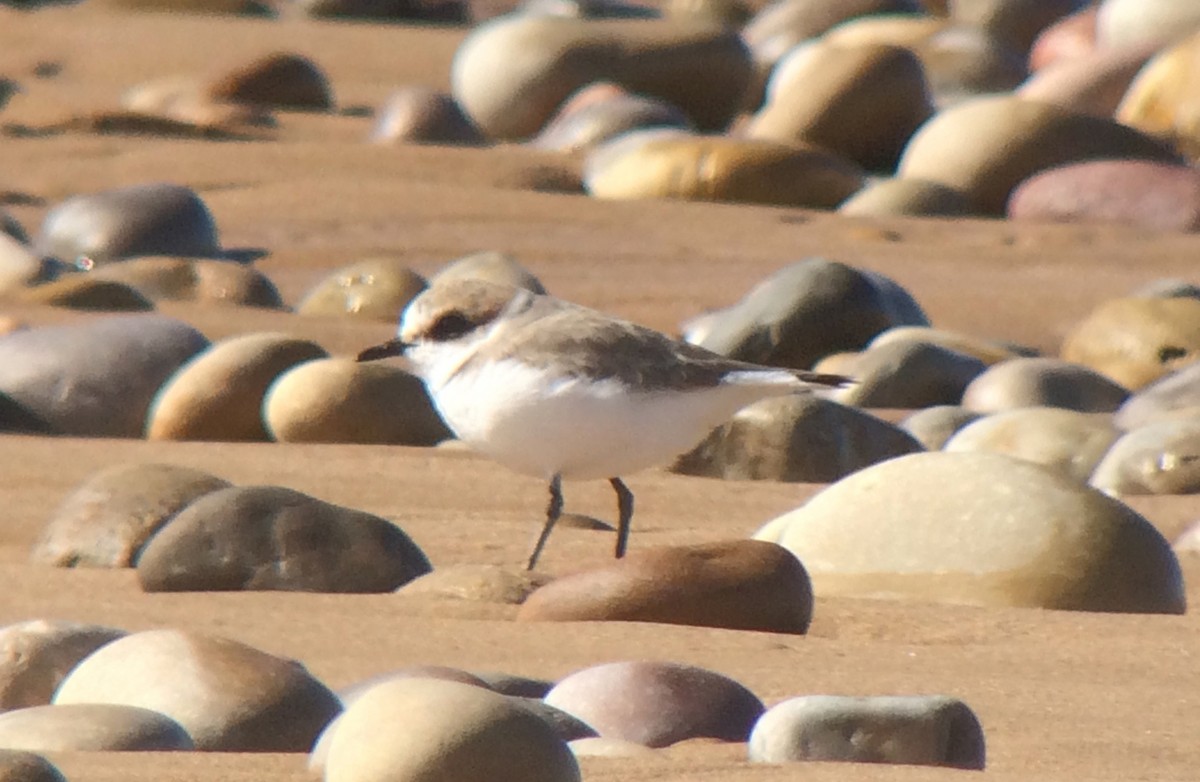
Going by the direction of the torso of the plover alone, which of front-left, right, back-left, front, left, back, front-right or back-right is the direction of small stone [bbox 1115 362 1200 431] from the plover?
back-right

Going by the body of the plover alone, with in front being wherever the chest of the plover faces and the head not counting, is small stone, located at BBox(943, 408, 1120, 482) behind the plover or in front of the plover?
behind

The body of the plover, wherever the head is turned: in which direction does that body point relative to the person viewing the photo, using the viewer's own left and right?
facing to the left of the viewer

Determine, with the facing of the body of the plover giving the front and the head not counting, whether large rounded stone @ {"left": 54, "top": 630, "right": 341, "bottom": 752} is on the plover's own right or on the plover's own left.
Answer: on the plover's own left

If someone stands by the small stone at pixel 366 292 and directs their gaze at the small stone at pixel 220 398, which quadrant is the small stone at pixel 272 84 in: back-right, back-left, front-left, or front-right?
back-right

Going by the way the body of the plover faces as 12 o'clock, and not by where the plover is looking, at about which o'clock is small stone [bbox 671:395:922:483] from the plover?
The small stone is roughly at 4 o'clock from the plover.

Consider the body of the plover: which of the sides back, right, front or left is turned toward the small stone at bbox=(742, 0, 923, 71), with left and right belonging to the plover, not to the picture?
right

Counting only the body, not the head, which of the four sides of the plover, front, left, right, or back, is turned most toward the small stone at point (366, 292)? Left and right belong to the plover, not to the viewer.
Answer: right

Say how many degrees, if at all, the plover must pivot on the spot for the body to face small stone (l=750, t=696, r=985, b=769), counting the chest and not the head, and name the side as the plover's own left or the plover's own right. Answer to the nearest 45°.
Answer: approximately 90° to the plover's own left

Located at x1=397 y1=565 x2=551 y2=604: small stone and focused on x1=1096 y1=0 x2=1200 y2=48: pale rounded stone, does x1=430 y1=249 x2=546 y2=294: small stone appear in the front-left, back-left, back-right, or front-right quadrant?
front-left

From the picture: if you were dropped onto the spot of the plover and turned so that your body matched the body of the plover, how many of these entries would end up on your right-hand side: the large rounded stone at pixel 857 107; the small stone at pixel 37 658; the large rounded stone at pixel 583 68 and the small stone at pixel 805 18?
3

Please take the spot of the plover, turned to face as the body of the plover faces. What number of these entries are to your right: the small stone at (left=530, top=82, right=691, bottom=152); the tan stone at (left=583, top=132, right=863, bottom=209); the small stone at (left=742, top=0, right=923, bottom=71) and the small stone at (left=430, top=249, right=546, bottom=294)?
4

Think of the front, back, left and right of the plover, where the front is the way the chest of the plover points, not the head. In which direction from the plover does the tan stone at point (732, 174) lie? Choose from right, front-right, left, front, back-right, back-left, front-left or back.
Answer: right

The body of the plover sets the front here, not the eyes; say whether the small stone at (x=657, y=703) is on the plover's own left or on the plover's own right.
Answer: on the plover's own left

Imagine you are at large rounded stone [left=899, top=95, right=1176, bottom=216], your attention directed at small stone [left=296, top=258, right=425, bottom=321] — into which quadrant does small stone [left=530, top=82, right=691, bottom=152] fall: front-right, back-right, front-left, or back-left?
front-right

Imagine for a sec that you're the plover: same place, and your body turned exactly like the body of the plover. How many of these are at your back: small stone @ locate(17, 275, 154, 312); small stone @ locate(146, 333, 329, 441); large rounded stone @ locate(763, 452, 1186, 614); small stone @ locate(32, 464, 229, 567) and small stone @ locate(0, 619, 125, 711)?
1

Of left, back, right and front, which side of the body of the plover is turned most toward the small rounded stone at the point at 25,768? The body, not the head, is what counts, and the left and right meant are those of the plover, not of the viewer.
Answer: left

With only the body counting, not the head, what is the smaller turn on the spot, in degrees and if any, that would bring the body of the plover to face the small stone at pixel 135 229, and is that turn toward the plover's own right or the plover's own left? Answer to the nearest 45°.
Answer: approximately 45° to the plover's own right
